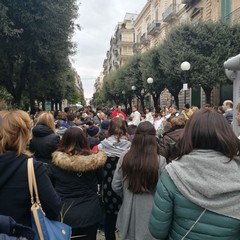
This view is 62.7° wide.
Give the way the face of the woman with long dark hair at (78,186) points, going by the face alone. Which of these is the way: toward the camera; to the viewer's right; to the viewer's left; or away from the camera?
away from the camera

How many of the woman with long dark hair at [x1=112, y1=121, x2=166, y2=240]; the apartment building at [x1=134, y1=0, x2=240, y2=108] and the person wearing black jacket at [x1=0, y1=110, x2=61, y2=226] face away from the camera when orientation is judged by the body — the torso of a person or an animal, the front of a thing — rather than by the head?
2

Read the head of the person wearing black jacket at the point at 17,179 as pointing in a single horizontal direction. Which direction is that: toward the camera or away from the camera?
away from the camera

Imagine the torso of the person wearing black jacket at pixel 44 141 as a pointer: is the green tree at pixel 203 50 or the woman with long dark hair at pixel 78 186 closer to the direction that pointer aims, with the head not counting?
the green tree

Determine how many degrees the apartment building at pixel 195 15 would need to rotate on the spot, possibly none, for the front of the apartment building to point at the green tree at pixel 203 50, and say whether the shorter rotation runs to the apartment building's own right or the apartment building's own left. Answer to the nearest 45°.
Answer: approximately 45° to the apartment building's own left

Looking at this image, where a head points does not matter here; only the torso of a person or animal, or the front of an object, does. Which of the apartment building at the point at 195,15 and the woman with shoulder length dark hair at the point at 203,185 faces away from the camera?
the woman with shoulder length dark hair

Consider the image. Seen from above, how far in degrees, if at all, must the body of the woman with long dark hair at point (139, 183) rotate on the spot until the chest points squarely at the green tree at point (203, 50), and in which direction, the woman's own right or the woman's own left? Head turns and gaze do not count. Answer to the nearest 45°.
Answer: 0° — they already face it

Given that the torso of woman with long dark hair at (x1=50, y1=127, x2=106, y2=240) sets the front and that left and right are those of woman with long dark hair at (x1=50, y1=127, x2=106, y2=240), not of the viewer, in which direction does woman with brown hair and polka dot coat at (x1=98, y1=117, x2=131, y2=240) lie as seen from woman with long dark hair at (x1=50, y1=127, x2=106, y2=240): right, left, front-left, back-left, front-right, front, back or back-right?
front-right

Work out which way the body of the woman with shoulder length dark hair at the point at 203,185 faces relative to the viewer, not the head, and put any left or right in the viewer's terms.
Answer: facing away from the viewer

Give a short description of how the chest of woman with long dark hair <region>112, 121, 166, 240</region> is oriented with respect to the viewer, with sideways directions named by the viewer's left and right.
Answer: facing away from the viewer

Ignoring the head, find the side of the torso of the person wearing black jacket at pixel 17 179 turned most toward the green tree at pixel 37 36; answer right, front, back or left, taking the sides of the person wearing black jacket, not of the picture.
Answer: front

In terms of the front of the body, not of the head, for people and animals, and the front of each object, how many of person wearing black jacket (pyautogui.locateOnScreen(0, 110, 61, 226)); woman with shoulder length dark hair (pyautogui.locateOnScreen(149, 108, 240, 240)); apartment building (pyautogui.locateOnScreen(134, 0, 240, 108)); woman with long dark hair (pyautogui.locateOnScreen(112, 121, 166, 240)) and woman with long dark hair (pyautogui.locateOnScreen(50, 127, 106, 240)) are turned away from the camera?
4

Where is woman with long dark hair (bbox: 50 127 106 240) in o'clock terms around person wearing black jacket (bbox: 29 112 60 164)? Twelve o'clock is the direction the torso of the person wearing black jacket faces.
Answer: The woman with long dark hair is roughly at 4 o'clock from the person wearing black jacket.

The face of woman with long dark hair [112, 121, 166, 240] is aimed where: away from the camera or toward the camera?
away from the camera

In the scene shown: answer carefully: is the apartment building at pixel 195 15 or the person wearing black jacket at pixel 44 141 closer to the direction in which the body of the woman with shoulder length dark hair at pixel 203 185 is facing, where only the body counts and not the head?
the apartment building

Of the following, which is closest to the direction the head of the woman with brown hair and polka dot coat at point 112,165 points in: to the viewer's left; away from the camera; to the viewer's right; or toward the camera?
away from the camera

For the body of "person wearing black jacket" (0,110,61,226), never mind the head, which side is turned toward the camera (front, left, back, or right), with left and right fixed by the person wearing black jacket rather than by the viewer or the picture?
back

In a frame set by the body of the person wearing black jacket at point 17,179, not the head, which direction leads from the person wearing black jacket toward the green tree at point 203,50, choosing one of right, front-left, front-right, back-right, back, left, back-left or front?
front-right

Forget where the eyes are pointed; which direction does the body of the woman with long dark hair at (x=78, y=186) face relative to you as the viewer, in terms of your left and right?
facing away from the viewer
